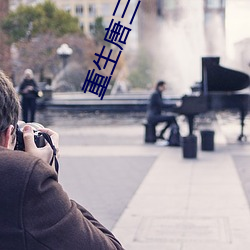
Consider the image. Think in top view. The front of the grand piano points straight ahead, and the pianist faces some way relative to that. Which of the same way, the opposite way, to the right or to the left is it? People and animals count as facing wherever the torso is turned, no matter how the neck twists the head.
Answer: the opposite way

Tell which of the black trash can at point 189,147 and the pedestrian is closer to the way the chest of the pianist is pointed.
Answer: the black trash can

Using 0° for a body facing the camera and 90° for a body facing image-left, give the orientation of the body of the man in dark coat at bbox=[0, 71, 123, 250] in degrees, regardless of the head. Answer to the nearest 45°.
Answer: approximately 225°

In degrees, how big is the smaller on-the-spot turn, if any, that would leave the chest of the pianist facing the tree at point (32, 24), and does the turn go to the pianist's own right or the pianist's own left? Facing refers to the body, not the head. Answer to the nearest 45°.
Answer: approximately 90° to the pianist's own left

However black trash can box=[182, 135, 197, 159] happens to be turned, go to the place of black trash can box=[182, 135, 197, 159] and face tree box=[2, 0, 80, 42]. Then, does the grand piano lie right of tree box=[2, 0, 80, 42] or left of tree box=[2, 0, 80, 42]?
right

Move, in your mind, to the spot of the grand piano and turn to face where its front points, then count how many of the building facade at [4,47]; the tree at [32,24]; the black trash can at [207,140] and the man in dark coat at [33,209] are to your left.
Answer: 2

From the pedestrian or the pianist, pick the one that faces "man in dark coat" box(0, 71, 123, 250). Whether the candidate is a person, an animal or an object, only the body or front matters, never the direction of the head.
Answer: the pedestrian

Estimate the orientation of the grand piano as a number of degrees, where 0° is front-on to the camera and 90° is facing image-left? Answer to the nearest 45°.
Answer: approximately 90°

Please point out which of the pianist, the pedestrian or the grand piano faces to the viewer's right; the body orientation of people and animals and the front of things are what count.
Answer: the pianist

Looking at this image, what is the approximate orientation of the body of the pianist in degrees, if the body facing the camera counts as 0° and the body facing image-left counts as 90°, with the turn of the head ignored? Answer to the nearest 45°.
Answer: approximately 270°
